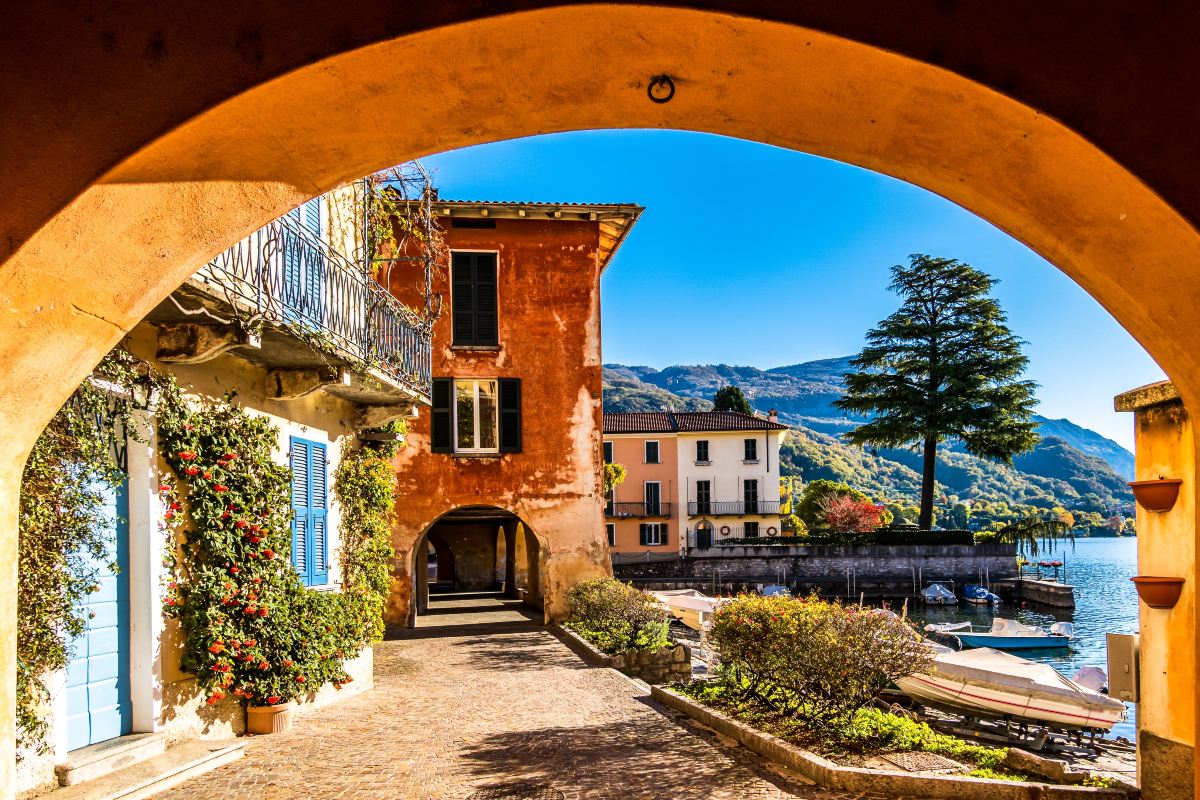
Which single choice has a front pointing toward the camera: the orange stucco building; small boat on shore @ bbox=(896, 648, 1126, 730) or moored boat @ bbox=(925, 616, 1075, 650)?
the orange stucco building
